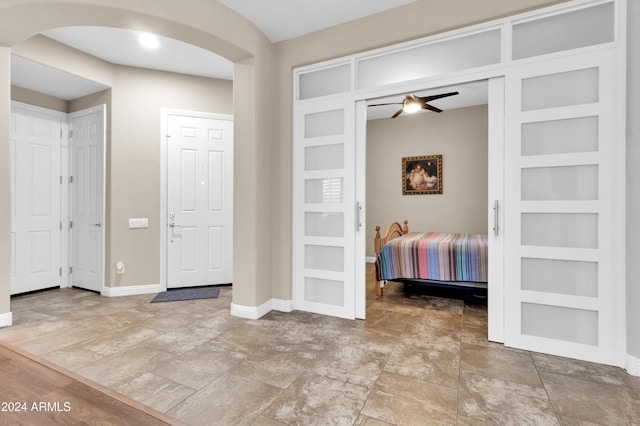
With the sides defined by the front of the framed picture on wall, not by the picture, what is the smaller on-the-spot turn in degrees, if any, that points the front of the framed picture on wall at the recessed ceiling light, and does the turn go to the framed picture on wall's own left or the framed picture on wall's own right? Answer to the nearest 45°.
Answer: approximately 45° to the framed picture on wall's own right

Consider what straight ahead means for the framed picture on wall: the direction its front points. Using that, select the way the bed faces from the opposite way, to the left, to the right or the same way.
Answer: to the left

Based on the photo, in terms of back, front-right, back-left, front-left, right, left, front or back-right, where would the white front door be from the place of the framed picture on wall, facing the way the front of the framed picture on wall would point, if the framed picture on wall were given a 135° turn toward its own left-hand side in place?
back

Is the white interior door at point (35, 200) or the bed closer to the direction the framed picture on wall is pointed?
the bed

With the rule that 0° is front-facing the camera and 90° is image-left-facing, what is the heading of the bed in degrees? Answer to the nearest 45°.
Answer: approximately 270°

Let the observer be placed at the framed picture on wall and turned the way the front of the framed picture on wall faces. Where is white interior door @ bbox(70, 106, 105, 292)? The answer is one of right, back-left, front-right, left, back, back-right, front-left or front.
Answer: front-right

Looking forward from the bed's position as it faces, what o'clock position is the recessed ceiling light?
The recessed ceiling light is roughly at 5 o'clock from the bed.

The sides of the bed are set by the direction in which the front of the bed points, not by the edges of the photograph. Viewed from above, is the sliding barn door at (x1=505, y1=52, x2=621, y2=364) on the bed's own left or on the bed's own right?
on the bed's own right

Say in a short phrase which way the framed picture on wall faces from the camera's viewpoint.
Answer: facing the viewer

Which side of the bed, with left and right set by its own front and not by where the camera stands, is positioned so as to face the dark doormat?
back

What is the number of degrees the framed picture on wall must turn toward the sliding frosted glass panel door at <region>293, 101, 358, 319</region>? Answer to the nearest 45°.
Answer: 0° — it already faces it

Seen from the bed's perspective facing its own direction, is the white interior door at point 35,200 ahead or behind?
behind

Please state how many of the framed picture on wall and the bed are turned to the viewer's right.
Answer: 1

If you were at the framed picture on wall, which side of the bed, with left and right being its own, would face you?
left

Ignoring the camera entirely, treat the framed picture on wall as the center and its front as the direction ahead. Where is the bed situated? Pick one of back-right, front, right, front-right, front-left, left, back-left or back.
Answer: front
